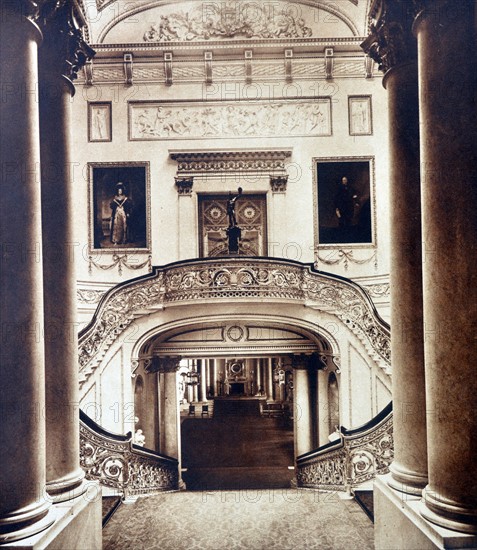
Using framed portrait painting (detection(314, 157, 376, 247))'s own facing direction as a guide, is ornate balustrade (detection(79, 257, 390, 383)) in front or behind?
in front

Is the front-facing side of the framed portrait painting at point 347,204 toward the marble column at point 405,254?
yes

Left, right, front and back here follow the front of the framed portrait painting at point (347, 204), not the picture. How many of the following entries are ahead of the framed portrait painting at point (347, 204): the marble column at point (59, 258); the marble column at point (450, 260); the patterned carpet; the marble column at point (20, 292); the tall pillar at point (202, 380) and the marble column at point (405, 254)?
5

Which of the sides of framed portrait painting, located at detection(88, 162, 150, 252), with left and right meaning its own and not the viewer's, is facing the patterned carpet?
front

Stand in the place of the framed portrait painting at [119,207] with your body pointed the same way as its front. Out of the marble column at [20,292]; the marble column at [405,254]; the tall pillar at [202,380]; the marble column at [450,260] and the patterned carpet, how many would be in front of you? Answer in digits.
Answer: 4

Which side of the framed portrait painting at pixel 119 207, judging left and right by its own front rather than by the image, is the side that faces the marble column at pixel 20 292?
front

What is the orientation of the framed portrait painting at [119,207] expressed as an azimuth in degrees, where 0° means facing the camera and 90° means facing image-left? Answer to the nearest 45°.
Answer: approximately 0°

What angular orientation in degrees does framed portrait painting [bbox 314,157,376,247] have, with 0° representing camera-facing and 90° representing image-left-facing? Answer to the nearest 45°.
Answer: approximately 0°
